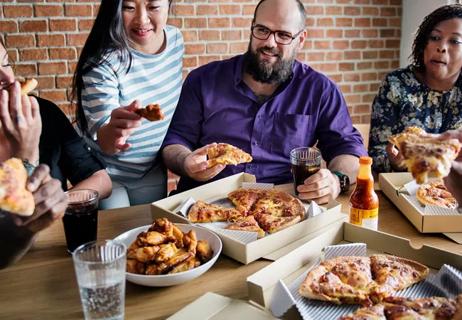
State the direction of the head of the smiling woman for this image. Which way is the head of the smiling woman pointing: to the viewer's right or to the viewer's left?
to the viewer's right

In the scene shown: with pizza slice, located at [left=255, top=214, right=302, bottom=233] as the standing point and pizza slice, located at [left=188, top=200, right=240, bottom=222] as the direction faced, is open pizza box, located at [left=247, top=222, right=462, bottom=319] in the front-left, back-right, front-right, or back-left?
back-left

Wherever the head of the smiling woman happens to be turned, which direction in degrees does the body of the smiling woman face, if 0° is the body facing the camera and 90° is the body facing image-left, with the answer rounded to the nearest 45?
approximately 315°

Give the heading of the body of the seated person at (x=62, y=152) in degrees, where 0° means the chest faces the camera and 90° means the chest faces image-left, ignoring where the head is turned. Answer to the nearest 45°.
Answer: approximately 315°

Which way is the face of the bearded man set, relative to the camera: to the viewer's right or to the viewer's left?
to the viewer's left
